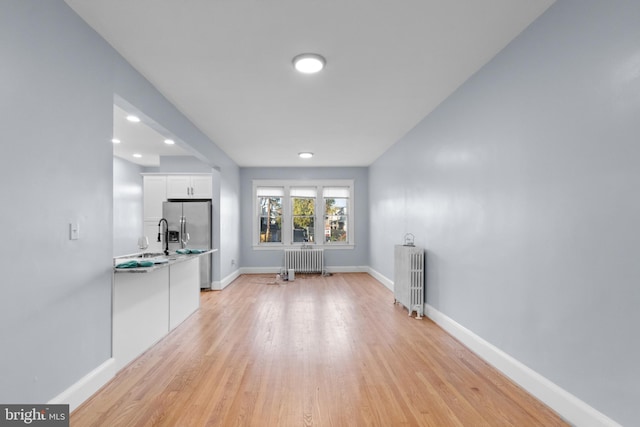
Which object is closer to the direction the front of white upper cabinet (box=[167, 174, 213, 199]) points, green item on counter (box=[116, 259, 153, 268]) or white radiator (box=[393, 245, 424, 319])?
the green item on counter

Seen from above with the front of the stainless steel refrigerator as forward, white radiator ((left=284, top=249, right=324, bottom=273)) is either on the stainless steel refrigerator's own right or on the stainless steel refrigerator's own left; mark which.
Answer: on the stainless steel refrigerator's own left

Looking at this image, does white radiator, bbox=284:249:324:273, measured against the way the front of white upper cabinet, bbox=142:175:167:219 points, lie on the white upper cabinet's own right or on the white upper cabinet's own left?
on the white upper cabinet's own left

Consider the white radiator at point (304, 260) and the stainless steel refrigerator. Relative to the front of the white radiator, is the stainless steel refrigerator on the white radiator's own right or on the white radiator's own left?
on the white radiator's own right

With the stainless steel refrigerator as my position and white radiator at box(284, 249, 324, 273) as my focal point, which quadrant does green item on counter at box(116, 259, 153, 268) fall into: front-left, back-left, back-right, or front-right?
back-right

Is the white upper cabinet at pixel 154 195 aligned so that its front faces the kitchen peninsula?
yes

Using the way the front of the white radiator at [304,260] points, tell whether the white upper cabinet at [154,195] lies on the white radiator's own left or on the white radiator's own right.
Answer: on the white radiator's own right
